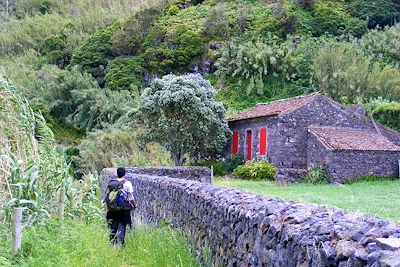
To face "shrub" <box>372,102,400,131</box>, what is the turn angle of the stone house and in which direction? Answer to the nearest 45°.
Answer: approximately 180°

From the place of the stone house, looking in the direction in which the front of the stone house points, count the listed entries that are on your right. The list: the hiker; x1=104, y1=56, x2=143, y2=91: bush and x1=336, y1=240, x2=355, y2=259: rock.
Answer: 1

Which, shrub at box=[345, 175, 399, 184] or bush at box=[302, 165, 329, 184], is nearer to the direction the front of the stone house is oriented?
the bush

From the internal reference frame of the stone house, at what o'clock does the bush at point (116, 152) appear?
The bush is roughly at 1 o'clock from the stone house.

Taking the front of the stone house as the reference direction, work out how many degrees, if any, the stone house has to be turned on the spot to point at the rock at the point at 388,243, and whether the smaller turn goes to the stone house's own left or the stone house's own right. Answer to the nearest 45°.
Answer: approximately 45° to the stone house's own left

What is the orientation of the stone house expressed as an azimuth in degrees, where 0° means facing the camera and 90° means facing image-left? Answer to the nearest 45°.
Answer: approximately 45°

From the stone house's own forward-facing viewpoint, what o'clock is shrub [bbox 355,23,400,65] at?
The shrub is roughly at 5 o'clock from the stone house.

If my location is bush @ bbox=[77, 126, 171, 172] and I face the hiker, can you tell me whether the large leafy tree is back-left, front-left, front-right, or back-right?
back-left

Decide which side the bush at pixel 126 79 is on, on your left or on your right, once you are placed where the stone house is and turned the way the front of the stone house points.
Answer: on your right

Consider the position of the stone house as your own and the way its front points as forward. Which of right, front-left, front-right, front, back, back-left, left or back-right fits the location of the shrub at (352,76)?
back-right

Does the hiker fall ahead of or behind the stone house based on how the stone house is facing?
ahead

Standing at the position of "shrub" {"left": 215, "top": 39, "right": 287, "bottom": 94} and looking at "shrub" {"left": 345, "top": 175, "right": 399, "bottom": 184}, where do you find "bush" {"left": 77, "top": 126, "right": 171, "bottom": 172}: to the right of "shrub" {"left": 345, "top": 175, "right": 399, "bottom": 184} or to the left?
right

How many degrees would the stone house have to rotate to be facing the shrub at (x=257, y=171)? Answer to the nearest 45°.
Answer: approximately 45° to its right
